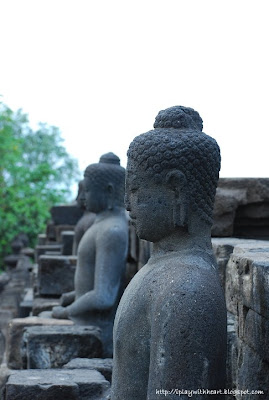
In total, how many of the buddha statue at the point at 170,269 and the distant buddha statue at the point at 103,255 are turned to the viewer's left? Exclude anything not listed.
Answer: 2

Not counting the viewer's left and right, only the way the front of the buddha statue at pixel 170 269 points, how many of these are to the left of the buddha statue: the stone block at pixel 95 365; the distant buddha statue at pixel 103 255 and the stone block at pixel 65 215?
0

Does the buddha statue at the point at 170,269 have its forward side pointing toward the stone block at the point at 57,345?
no

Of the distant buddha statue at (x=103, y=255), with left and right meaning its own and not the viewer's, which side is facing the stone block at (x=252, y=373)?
left

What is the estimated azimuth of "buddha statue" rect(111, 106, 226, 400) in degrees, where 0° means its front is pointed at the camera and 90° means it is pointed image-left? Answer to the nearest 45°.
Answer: approximately 90°

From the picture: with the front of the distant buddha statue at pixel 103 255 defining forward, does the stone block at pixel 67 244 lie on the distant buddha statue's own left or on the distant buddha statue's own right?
on the distant buddha statue's own right

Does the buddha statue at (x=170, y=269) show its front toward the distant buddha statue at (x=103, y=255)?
no

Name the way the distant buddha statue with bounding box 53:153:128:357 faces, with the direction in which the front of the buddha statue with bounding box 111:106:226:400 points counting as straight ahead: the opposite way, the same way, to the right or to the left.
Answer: the same way

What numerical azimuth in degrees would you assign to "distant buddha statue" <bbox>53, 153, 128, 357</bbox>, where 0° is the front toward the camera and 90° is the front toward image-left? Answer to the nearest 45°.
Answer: approximately 90°
